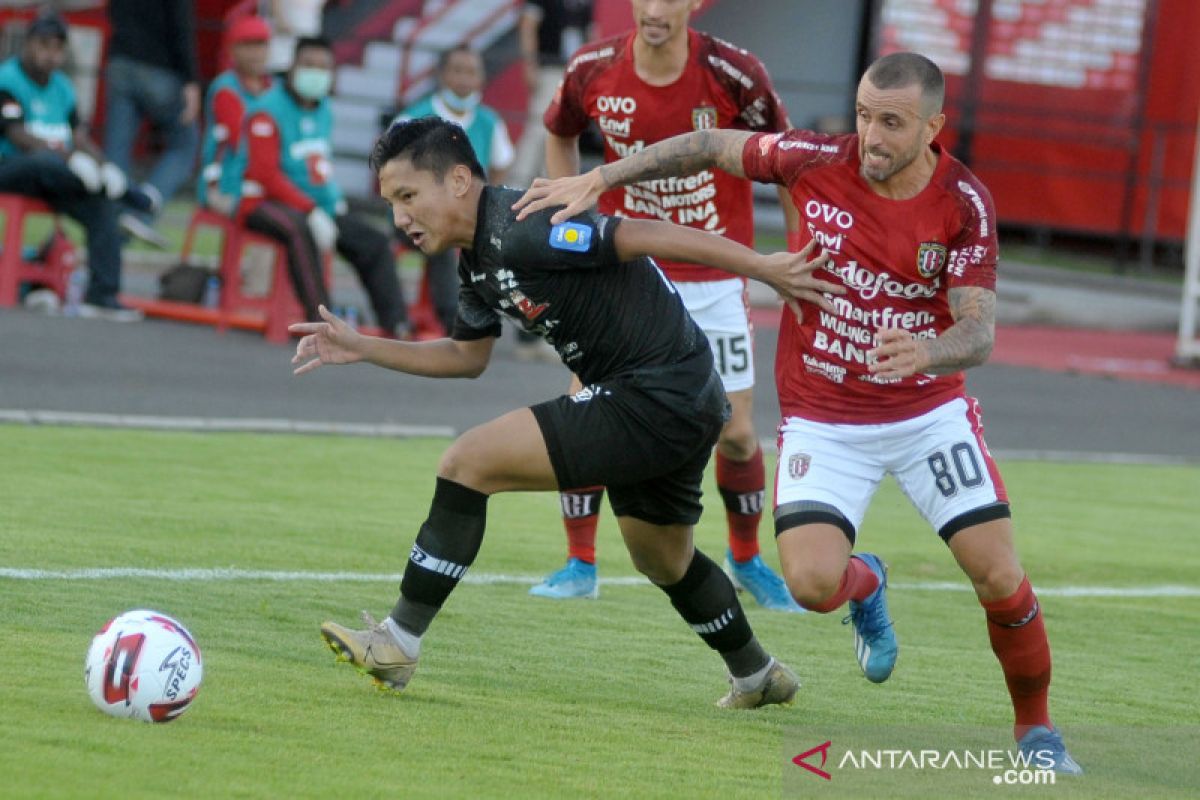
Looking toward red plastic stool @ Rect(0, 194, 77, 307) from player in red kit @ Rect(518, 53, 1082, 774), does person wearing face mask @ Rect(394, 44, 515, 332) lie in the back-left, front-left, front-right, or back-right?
front-right

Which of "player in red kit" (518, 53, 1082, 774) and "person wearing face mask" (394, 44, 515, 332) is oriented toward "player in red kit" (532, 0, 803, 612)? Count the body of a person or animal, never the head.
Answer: the person wearing face mask

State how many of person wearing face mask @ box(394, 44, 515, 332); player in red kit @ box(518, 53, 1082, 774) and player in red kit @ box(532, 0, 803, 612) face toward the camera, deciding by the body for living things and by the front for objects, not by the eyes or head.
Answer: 3

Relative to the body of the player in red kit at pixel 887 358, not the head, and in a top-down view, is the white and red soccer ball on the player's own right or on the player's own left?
on the player's own right

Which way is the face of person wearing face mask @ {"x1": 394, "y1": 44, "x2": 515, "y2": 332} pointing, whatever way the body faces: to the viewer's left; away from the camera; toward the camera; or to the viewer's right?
toward the camera

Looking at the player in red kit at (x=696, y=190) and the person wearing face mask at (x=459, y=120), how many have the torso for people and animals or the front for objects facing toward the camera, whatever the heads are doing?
2

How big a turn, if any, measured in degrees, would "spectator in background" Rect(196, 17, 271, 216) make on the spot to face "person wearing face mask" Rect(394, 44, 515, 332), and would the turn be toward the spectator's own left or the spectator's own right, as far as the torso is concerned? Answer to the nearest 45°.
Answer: approximately 45° to the spectator's own left

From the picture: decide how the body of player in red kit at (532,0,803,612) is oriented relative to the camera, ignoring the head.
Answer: toward the camera

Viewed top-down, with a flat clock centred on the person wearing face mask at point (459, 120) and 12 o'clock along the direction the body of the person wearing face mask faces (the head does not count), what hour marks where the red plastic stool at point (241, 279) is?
The red plastic stool is roughly at 3 o'clock from the person wearing face mask.

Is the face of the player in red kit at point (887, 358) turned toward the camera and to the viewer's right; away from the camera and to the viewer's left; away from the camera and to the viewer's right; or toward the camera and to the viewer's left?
toward the camera and to the viewer's left

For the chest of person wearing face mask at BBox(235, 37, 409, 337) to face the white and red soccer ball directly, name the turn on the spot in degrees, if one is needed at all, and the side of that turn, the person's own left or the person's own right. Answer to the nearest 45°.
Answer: approximately 45° to the person's own right

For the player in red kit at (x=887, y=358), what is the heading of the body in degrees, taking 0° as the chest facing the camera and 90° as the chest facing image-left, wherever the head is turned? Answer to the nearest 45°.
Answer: approximately 0°

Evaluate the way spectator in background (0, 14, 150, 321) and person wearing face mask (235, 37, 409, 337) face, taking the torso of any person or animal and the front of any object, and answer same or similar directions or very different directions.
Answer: same or similar directions

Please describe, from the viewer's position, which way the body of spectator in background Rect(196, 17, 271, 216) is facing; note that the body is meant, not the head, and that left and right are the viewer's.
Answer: facing the viewer and to the right of the viewer
